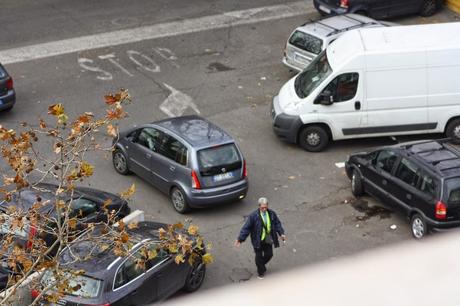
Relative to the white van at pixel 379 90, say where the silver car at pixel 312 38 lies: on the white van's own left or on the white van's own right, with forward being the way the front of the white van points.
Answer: on the white van's own right

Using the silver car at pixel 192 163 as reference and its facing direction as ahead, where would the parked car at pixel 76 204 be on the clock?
The parked car is roughly at 9 o'clock from the silver car.

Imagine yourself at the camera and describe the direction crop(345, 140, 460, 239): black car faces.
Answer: facing away from the viewer and to the left of the viewer

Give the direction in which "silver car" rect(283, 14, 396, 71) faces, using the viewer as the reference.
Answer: facing away from the viewer and to the right of the viewer

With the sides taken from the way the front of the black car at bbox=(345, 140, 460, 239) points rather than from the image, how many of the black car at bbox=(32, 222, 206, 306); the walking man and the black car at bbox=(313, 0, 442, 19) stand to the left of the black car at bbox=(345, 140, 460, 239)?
2

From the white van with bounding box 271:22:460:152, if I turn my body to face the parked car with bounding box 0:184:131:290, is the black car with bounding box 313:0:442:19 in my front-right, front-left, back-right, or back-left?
back-right

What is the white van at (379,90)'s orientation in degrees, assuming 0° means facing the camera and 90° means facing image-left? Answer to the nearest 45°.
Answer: approximately 90°

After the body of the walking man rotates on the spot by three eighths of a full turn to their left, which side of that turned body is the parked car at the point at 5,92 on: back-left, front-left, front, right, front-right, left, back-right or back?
left
